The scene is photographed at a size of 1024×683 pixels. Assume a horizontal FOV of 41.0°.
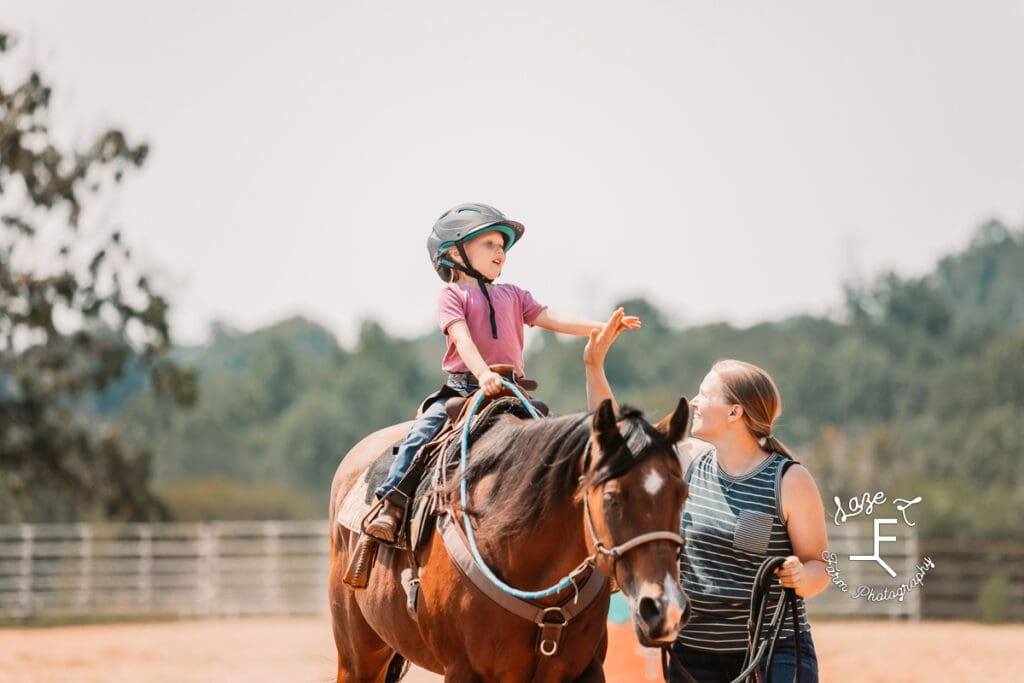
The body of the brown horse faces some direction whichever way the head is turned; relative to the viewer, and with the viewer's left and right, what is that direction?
facing the viewer and to the right of the viewer

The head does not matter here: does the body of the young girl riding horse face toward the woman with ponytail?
yes

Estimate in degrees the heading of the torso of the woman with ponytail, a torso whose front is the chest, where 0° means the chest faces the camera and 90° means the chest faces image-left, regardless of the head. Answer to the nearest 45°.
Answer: approximately 45°

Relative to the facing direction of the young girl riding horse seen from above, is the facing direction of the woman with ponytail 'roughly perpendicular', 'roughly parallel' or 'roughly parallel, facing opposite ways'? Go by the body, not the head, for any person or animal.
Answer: roughly perpendicular

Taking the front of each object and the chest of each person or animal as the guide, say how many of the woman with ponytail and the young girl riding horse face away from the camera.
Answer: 0

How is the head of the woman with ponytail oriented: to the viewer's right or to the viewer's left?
to the viewer's left

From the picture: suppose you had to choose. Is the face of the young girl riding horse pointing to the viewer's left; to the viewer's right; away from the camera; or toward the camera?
to the viewer's right

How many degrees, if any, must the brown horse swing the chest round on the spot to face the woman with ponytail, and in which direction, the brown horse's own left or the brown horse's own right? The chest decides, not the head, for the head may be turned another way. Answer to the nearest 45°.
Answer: approximately 45° to the brown horse's own left

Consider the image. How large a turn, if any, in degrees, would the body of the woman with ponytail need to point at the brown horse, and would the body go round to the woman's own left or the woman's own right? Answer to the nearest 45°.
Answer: approximately 45° to the woman's own right

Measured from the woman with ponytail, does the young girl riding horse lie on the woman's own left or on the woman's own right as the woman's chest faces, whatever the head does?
on the woman's own right
